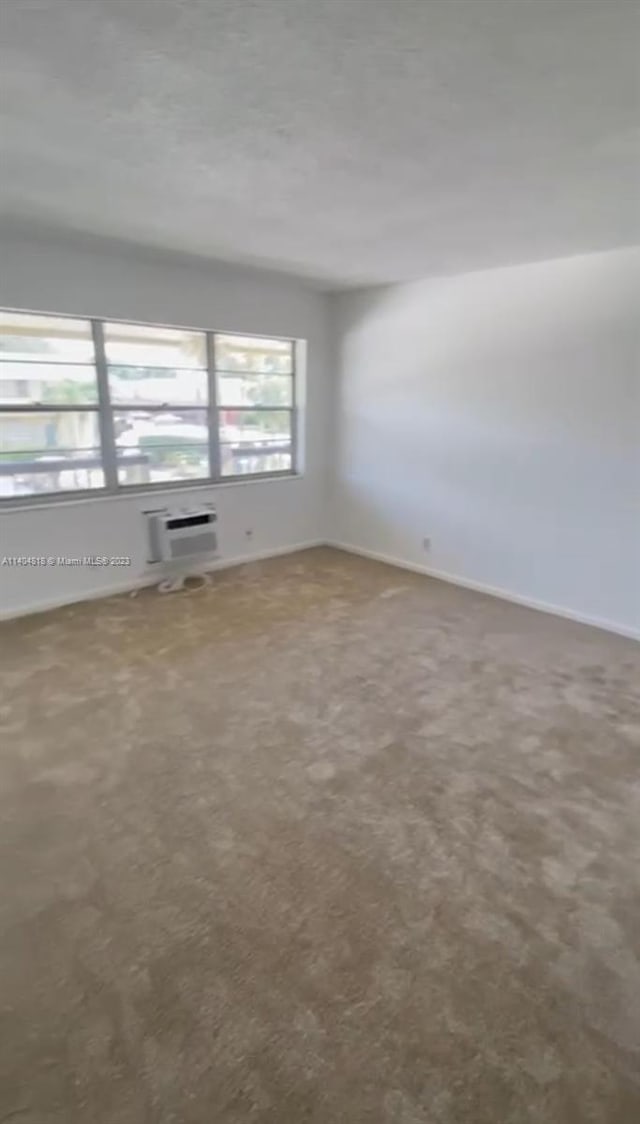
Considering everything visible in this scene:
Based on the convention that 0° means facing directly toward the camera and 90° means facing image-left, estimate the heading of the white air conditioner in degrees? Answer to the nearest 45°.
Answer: approximately 315°

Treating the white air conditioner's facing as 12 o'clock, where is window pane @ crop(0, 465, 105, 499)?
The window pane is roughly at 4 o'clock from the white air conditioner.
